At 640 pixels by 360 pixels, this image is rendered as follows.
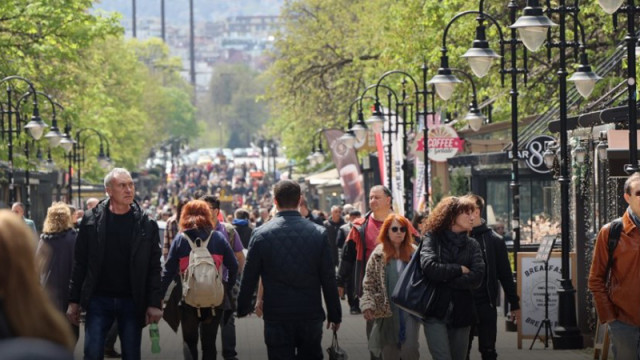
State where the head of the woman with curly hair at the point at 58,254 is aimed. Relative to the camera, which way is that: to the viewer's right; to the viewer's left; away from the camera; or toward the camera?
away from the camera

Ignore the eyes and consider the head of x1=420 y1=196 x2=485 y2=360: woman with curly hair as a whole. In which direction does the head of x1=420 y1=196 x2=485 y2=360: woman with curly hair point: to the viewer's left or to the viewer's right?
to the viewer's right

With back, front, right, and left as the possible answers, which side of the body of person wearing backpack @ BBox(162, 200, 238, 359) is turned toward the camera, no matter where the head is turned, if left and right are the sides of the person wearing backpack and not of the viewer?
back

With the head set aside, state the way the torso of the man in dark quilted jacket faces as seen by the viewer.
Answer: away from the camera

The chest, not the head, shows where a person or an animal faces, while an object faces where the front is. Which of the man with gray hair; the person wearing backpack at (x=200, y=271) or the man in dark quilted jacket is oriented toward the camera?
the man with gray hair

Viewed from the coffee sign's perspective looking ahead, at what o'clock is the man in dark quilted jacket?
The man in dark quilted jacket is roughly at 12 o'clock from the coffee sign.

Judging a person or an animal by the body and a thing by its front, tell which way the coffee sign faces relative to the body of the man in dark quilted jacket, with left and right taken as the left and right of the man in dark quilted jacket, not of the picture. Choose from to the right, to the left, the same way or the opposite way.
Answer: the opposite way

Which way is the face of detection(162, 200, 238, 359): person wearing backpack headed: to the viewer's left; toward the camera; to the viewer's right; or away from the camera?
away from the camera

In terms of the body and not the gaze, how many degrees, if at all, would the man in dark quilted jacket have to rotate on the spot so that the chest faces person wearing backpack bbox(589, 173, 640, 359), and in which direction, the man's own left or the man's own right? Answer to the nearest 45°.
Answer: approximately 90° to the man's own right

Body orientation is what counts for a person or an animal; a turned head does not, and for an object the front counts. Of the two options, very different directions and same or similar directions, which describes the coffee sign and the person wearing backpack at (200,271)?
very different directions

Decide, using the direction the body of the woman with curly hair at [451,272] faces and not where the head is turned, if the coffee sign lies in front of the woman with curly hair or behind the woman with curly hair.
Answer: behind

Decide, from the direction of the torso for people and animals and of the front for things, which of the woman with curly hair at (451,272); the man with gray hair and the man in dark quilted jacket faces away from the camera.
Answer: the man in dark quilted jacket
